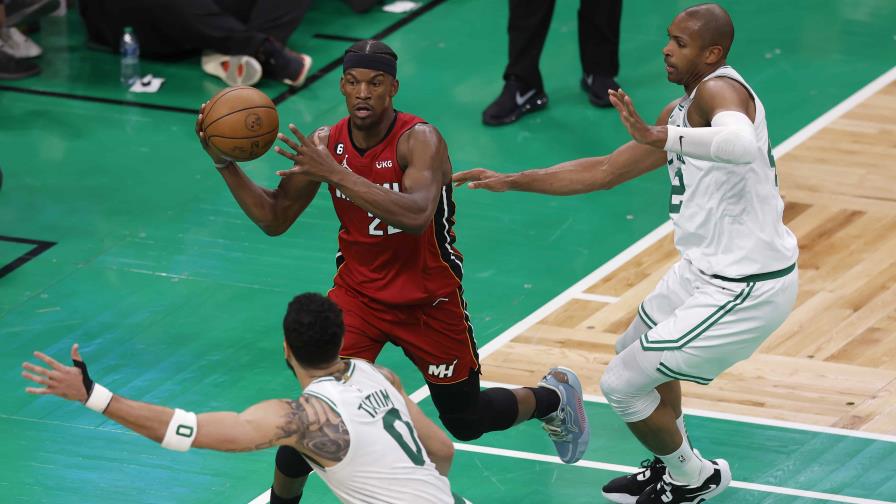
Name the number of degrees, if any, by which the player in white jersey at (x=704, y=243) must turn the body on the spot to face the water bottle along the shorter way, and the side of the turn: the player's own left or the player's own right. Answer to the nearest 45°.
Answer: approximately 45° to the player's own right

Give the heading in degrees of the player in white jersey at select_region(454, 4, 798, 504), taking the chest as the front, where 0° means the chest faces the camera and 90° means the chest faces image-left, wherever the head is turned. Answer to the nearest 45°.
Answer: approximately 90°

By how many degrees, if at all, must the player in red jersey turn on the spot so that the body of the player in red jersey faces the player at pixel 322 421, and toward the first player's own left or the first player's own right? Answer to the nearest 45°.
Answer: approximately 45° to the first player's own left

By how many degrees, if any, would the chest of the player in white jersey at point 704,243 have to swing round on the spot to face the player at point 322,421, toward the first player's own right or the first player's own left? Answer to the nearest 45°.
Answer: approximately 45° to the first player's own left

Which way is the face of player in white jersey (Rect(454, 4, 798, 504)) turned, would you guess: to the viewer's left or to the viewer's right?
to the viewer's left

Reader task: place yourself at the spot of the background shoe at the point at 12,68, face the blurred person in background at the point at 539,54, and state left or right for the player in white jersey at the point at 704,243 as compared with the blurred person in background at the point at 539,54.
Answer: right

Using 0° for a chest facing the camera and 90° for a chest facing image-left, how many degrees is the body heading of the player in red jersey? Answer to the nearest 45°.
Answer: approximately 45°

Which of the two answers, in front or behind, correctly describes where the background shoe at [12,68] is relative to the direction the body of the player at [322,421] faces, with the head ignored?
in front

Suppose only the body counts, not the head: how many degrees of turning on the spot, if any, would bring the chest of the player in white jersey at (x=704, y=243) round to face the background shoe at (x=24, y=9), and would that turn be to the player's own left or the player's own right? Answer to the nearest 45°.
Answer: approximately 45° to the player's own right
